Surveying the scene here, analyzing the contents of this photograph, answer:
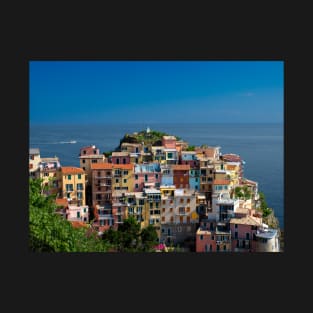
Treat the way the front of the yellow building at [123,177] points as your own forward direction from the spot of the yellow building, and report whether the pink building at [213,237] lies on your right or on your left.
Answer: on your left

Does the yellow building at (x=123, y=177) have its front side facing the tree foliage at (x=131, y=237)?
yes

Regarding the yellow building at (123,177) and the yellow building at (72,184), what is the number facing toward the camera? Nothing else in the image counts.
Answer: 2

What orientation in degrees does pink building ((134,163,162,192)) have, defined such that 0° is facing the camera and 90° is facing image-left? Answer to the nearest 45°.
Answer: approximately 0°

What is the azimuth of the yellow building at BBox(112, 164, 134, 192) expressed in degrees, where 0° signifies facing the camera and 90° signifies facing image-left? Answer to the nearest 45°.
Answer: approximately 0°

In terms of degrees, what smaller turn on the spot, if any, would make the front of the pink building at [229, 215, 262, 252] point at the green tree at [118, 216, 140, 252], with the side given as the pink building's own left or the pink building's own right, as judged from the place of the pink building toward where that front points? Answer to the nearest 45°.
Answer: approximately 90° to the pink building's own right

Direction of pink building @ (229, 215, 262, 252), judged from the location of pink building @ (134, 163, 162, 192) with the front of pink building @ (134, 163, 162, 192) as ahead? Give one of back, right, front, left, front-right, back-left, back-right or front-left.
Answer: front-left

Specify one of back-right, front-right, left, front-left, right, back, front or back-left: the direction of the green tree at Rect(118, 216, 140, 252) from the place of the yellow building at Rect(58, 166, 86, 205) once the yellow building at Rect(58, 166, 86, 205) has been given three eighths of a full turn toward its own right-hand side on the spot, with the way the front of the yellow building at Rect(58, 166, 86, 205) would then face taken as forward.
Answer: back

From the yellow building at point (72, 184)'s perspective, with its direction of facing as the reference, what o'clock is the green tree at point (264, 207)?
The green tree is roughly at 9 o'clock from the yellow building.
